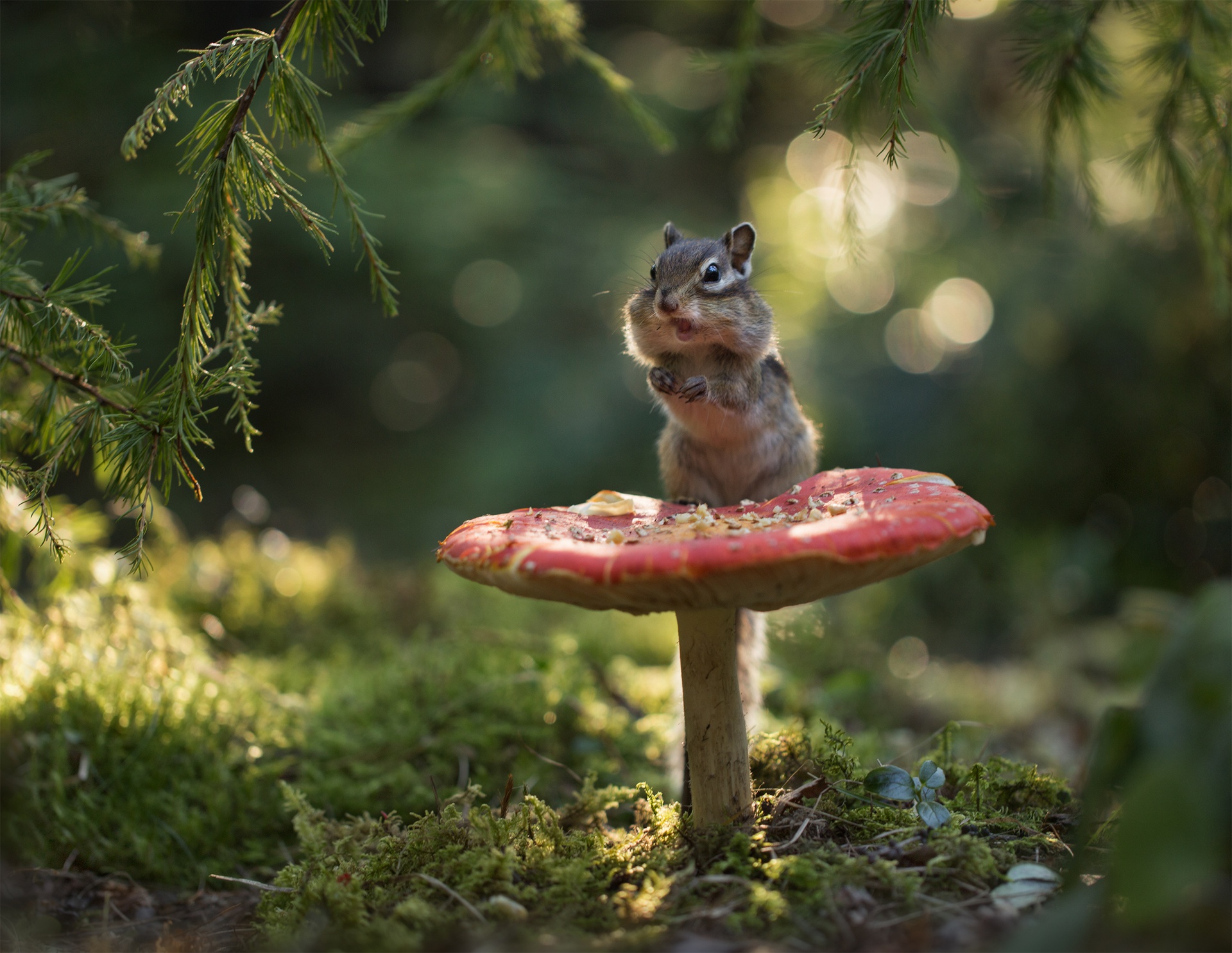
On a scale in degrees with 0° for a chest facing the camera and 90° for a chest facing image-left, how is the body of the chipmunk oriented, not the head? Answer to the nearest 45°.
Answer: approximately 45°

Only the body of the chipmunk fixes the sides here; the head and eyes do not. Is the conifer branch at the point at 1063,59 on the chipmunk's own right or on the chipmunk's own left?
on the chipmunk's own left
